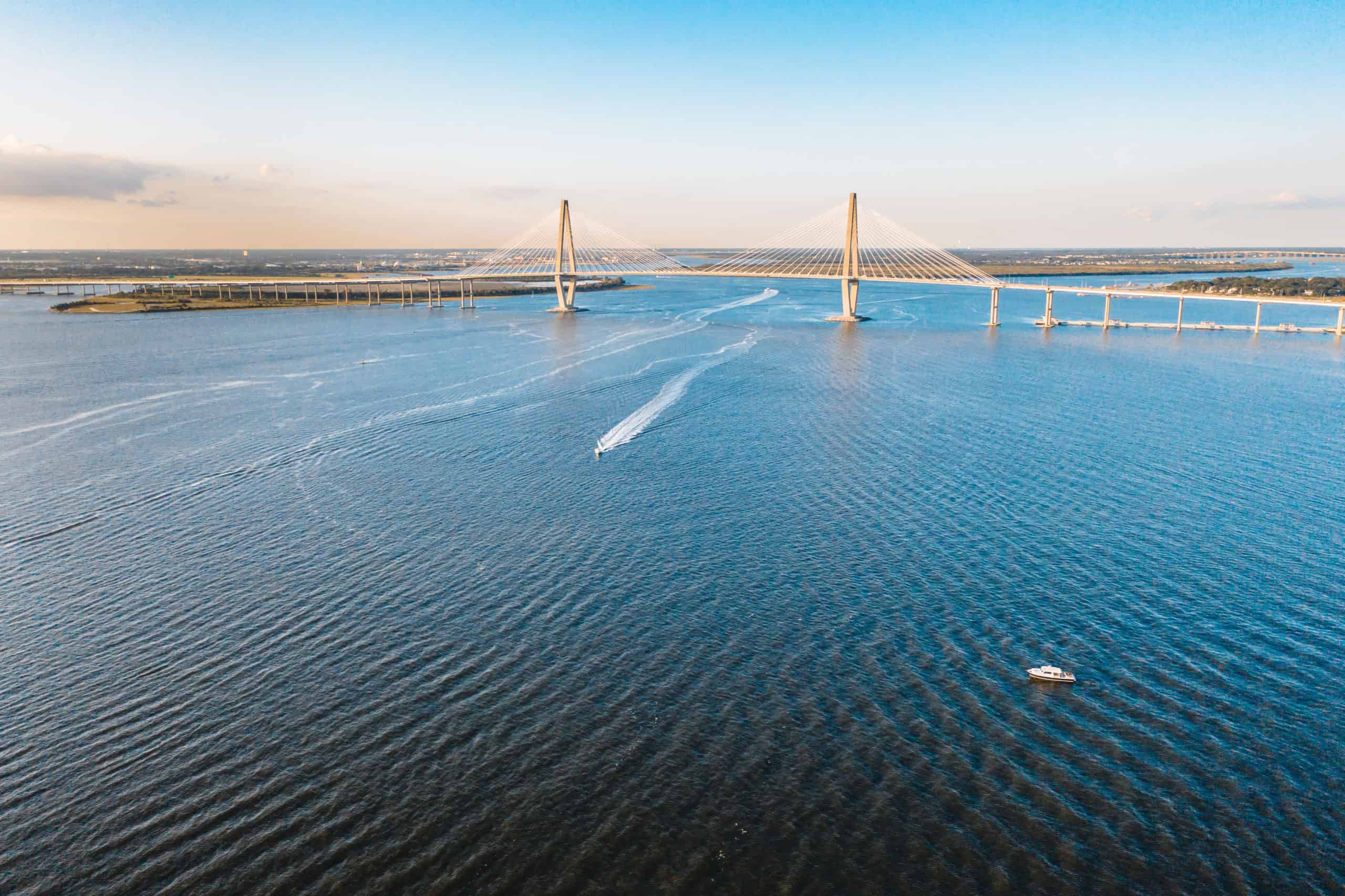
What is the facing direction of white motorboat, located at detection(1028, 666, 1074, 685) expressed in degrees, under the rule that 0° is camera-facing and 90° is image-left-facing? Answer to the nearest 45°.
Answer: approximately 90°
